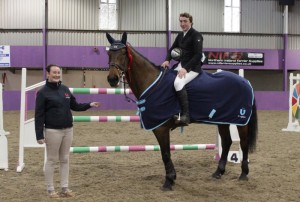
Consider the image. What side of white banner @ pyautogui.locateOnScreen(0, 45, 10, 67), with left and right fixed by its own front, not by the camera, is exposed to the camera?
front

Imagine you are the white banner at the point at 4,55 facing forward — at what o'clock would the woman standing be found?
The woman standing is roughly at 12 o'clock from the white banner.

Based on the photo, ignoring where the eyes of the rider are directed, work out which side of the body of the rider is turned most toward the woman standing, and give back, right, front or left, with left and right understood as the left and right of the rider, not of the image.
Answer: front

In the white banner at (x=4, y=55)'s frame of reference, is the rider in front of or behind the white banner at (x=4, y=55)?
in front

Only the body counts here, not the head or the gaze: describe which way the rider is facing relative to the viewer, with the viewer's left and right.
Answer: facing the viewer and to the left of the viewer

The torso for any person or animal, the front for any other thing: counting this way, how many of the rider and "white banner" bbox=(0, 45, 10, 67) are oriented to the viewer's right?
0

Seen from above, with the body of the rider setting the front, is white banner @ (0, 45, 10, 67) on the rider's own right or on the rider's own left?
on the rider's own right
